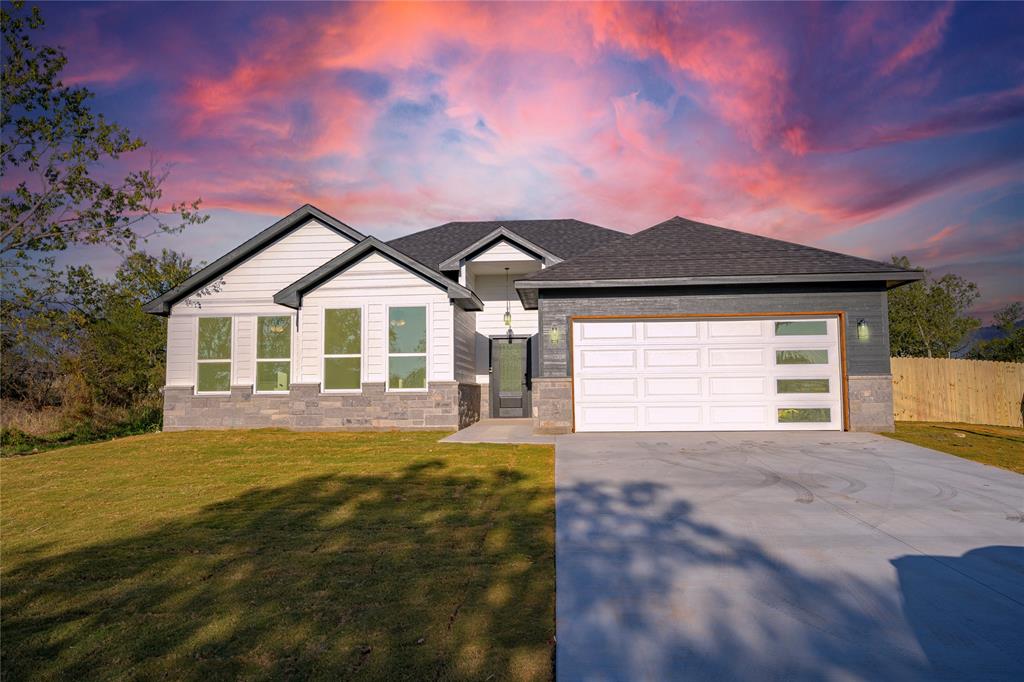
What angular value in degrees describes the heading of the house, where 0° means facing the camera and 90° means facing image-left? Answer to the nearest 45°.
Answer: approximately 0°

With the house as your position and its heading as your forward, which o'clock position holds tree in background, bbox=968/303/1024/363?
The tree in background is roughly at 8 o'clock from the house.

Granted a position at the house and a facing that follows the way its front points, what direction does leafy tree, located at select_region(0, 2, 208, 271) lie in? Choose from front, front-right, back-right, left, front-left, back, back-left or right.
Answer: right

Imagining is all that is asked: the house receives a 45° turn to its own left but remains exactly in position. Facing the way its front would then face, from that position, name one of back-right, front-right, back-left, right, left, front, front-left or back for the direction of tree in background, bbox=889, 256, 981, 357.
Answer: left

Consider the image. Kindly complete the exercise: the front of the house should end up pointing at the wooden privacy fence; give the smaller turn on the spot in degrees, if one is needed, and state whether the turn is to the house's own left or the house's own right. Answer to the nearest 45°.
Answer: approximately 90° to the house's own left
